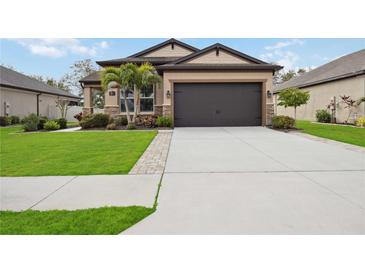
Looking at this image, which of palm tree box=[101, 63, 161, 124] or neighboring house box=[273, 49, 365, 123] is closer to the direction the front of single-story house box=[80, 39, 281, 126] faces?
the palm tree

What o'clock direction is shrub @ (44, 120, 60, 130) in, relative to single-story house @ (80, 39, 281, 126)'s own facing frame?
The shrub is roughly at 3 o'clock from the single-story house.

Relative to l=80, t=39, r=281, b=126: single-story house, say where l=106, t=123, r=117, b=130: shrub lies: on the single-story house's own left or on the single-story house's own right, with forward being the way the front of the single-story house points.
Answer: on the single-story house's own right

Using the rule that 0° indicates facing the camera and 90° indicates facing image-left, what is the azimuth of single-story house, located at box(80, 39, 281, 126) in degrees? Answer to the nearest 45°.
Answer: approximately 0°

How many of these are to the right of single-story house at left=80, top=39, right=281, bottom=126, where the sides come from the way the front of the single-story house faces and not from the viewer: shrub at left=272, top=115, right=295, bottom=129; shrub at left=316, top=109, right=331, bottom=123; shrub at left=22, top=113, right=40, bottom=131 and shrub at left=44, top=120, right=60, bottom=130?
2

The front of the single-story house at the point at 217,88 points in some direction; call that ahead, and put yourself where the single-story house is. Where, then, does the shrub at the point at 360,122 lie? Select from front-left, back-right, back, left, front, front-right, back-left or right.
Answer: left

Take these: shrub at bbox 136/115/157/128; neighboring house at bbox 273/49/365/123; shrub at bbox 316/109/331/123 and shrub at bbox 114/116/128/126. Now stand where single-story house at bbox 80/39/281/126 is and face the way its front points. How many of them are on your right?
2
